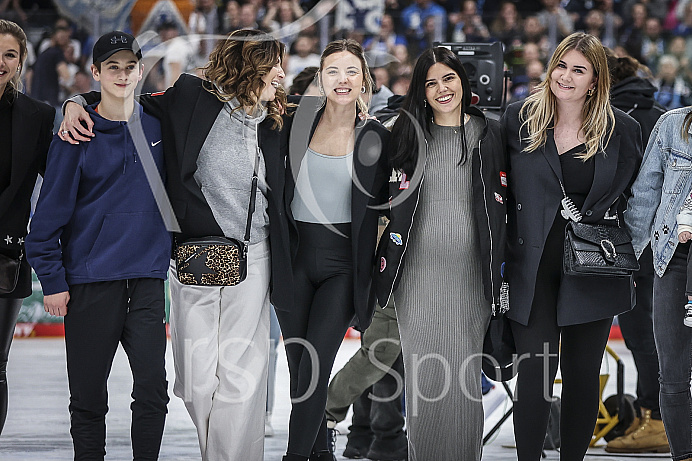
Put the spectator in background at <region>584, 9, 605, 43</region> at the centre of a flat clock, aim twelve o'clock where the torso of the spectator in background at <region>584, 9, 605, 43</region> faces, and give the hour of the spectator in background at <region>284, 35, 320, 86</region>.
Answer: the spectator in background at <region>284, 35, 320, 86</region> is roughly at 2 o'clock from the spectator in background at <region>584, 9, 605, 43</region>.

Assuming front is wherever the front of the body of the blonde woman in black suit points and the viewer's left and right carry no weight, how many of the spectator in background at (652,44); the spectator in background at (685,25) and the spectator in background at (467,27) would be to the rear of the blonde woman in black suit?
3

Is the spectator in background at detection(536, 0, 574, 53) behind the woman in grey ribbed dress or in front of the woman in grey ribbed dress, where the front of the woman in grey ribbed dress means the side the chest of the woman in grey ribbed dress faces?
behind

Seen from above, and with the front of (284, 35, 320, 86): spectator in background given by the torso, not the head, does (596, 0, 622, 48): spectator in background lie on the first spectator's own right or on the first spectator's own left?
on the first spectator's own left

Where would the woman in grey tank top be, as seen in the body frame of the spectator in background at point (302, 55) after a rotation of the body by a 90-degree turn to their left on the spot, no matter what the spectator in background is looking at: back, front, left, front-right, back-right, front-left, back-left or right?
right

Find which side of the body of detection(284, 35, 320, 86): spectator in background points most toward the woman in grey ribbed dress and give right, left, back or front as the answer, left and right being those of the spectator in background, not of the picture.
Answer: front

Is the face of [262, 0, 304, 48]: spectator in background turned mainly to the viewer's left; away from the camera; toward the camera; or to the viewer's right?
toward the camera

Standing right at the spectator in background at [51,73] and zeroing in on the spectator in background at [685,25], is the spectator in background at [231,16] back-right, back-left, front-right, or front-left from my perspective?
front-left

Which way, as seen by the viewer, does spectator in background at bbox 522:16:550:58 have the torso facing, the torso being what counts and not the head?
toward the camera

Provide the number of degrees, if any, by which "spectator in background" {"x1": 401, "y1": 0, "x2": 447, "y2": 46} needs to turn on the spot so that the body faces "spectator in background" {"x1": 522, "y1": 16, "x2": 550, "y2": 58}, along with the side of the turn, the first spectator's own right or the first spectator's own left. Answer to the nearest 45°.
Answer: approximately 90° to the first spectator's own left

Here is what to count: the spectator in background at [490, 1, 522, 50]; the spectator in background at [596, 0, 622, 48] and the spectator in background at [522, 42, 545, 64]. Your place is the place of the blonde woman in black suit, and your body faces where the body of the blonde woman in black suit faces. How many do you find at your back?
3

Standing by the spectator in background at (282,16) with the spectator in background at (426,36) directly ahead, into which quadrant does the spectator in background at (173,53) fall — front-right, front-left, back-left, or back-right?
back-right

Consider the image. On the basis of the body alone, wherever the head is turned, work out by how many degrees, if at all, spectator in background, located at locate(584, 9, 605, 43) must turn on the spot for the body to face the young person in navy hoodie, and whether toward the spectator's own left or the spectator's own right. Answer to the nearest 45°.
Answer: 0° — they already face them

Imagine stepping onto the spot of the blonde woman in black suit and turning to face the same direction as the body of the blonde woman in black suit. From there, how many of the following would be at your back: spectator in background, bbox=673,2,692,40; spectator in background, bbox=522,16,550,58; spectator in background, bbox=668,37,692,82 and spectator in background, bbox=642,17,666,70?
4

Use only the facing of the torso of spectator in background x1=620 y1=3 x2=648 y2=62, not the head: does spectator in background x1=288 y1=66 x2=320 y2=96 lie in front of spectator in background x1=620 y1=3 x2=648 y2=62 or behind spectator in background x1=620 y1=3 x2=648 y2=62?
in front

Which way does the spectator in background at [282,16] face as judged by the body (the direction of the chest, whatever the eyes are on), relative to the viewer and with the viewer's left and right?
facing the viewer
